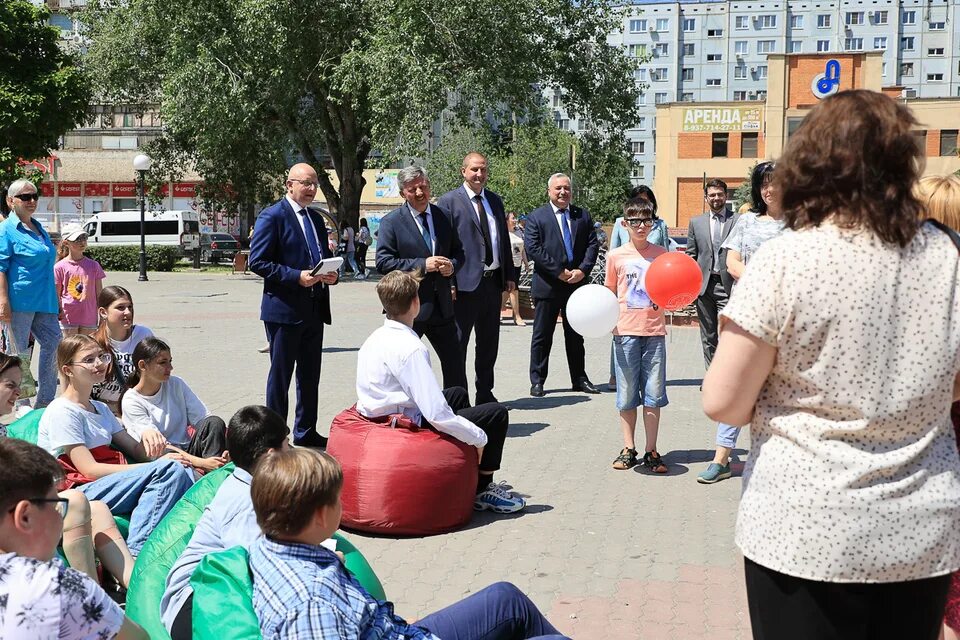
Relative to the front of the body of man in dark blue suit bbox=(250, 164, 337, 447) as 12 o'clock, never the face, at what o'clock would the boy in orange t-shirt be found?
The boy in orange t-shirt is roughly at 11 o'clock from the man in dark blue suit.

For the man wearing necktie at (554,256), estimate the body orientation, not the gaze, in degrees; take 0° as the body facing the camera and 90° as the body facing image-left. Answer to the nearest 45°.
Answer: approximately 0°

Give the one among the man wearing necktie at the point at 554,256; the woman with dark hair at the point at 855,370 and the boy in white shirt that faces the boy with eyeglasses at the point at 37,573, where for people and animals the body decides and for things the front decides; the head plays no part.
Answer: the man wearing necktie

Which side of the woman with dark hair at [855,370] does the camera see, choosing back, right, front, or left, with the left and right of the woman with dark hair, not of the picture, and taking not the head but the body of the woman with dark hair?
back

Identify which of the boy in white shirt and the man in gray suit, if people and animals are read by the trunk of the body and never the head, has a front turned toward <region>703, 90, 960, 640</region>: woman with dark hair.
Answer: the man in gray suit

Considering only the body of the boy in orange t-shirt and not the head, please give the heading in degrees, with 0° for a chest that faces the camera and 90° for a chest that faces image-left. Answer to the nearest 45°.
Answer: approximately 0°

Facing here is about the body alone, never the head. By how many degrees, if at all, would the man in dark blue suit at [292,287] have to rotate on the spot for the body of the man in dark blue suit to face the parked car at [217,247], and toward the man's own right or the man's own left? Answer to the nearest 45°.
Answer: approximately 135° to the man's own left

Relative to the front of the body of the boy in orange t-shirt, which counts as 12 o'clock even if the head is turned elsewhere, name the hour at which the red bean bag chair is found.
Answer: The red bean bag chair is roughly at 1 o'clock from the boy in orange t-shirt.

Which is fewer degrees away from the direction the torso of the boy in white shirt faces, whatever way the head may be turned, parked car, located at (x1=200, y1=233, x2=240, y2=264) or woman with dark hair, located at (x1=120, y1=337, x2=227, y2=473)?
the parked car

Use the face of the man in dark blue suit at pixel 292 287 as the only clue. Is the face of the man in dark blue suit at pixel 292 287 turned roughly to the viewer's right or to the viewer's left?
to the viewer's right

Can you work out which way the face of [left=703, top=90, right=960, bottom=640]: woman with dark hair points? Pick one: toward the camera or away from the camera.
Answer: away from the camera

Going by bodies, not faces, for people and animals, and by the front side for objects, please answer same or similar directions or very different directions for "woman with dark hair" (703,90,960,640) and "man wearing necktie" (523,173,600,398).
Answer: very different directions

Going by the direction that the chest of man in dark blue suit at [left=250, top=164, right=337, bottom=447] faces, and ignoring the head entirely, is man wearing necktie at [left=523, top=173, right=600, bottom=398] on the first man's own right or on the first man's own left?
on the first man's own left

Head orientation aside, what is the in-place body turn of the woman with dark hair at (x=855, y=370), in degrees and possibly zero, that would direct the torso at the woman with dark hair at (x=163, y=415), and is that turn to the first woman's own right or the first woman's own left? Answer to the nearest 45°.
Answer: approximately 45° to the first woman's own left
